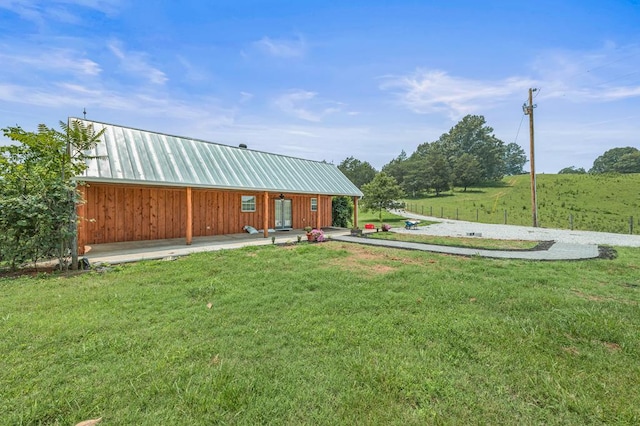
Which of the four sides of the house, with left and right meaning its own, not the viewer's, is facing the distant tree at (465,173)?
left

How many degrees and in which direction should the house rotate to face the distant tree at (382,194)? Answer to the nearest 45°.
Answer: approximately 90° to its left

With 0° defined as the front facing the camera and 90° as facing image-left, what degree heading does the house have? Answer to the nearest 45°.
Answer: approximately 315°

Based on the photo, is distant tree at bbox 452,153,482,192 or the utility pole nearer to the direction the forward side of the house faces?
the utility pole

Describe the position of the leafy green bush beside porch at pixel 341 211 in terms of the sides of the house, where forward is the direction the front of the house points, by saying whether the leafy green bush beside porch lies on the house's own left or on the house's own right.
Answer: on the house's own left
